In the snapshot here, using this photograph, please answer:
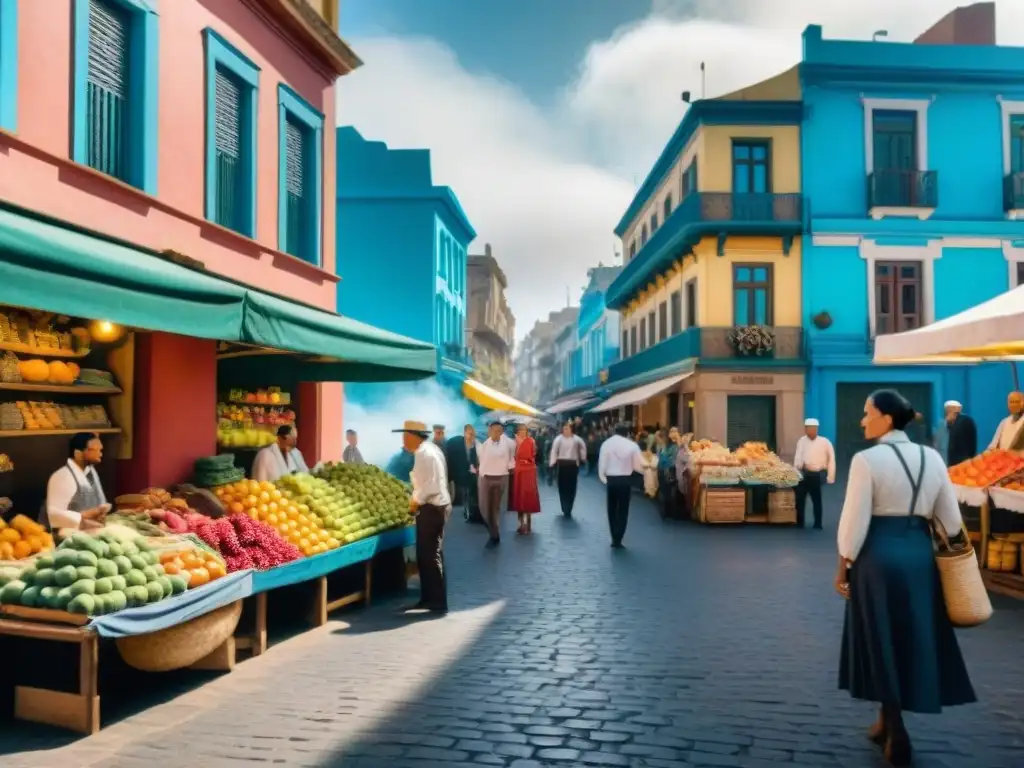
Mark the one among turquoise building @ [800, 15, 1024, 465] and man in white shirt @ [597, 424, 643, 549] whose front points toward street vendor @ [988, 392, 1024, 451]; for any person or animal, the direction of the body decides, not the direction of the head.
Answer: the turquoise building

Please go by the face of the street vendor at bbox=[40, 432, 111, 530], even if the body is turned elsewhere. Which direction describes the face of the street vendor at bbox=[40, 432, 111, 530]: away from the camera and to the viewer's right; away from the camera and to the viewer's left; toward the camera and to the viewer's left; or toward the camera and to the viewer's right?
toward the camera and to the viewer's right

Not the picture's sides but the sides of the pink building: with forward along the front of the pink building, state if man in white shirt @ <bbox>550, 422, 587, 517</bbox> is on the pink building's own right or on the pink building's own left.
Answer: on the pink building's own left

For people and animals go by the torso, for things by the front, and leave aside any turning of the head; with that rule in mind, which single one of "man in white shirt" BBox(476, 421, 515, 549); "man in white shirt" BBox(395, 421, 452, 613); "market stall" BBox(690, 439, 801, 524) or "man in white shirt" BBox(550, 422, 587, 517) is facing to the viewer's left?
"man in white shirt" BBox(395, 421, 452, 613)

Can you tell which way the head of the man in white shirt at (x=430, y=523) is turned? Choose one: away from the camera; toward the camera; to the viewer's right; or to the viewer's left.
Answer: to the viewer's left

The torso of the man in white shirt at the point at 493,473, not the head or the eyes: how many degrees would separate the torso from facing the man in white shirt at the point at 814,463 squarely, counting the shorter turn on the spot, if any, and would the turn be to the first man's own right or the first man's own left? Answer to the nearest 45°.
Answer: approximately 90° to the first man's own left

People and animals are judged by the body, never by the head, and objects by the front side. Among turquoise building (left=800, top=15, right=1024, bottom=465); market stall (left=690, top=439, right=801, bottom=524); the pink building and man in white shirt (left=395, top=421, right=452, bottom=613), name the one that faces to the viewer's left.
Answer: the man in white shirt

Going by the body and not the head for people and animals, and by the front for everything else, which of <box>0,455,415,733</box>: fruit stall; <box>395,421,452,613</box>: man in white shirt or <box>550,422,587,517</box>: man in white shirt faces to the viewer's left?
<box>395,421,452,613</box>: man in white shirt

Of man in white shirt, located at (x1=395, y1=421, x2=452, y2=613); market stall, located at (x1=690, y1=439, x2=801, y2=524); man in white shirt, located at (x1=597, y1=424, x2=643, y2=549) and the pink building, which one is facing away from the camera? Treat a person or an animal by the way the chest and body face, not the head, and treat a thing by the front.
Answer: man in white shirt, located at (x1=597, y1=424, x2=643, y2=549)
